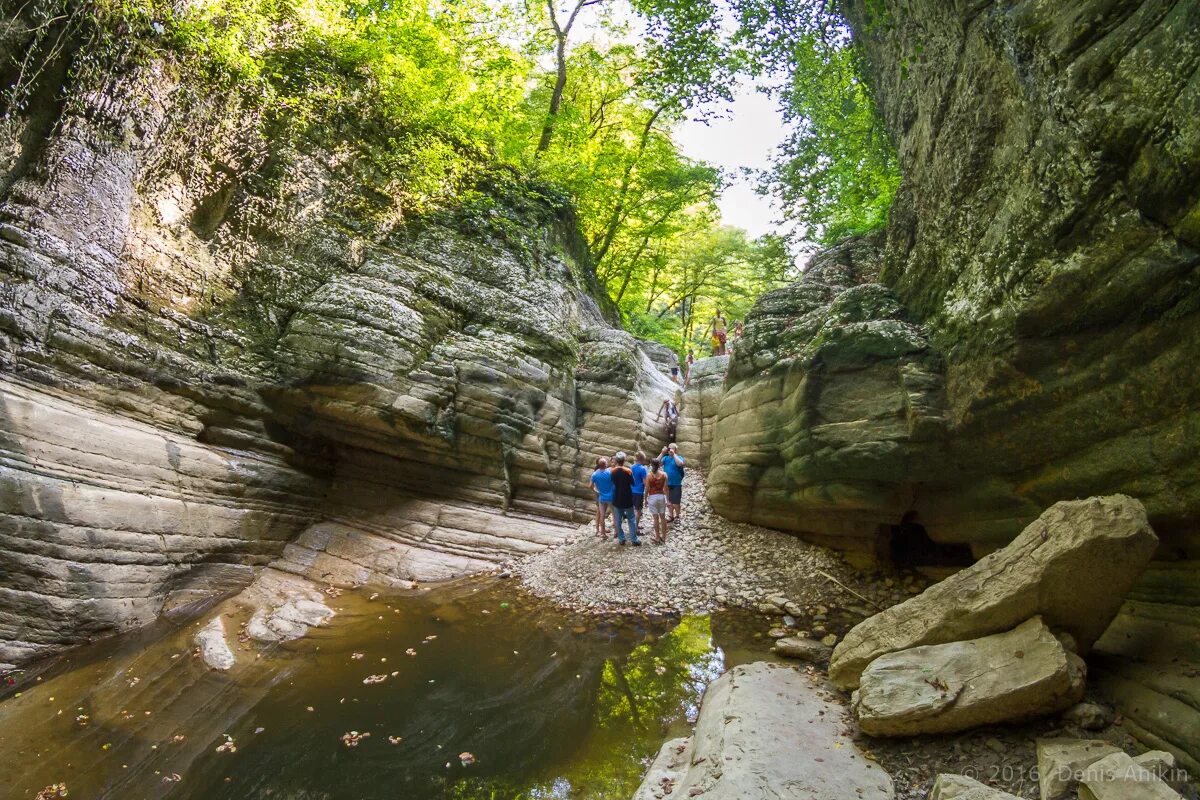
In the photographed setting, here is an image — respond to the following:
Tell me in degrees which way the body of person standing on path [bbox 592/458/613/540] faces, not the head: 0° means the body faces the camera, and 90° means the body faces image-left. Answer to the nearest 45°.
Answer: approximately 180°

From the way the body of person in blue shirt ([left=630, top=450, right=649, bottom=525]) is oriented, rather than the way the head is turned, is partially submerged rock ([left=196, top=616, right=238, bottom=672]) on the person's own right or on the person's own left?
on the person's own left

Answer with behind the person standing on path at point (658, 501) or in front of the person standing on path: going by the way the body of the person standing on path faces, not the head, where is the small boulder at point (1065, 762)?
behind

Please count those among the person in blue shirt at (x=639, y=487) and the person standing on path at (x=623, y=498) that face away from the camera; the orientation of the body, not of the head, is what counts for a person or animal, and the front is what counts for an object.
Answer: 2

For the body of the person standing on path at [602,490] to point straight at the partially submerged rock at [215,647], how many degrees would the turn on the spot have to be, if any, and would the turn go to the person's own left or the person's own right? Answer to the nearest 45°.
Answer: approximately 135° to the person's own left

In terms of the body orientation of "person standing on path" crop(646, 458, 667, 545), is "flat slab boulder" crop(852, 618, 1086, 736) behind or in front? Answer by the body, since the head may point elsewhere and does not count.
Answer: behind

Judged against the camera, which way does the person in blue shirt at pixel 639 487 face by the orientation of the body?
away from the camera

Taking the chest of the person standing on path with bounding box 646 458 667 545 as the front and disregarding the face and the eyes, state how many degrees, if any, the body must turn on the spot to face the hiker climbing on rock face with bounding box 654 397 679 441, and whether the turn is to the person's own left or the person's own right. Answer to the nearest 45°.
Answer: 0° — they already face them

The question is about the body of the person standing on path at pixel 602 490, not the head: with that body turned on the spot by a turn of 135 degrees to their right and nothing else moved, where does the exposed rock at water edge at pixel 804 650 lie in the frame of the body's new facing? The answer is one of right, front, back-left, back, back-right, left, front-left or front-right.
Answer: front

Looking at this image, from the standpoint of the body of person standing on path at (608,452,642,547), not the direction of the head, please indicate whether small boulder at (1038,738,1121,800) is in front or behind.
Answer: behind

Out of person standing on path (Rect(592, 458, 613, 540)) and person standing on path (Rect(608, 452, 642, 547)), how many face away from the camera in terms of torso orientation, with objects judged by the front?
2

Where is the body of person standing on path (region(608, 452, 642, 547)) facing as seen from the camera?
away from the camera

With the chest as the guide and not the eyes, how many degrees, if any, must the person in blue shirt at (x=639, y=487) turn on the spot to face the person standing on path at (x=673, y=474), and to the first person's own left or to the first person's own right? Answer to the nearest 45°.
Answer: approximately 90° to the first person's own right

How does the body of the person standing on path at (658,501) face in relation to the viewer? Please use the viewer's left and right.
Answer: facing away from the viewer
